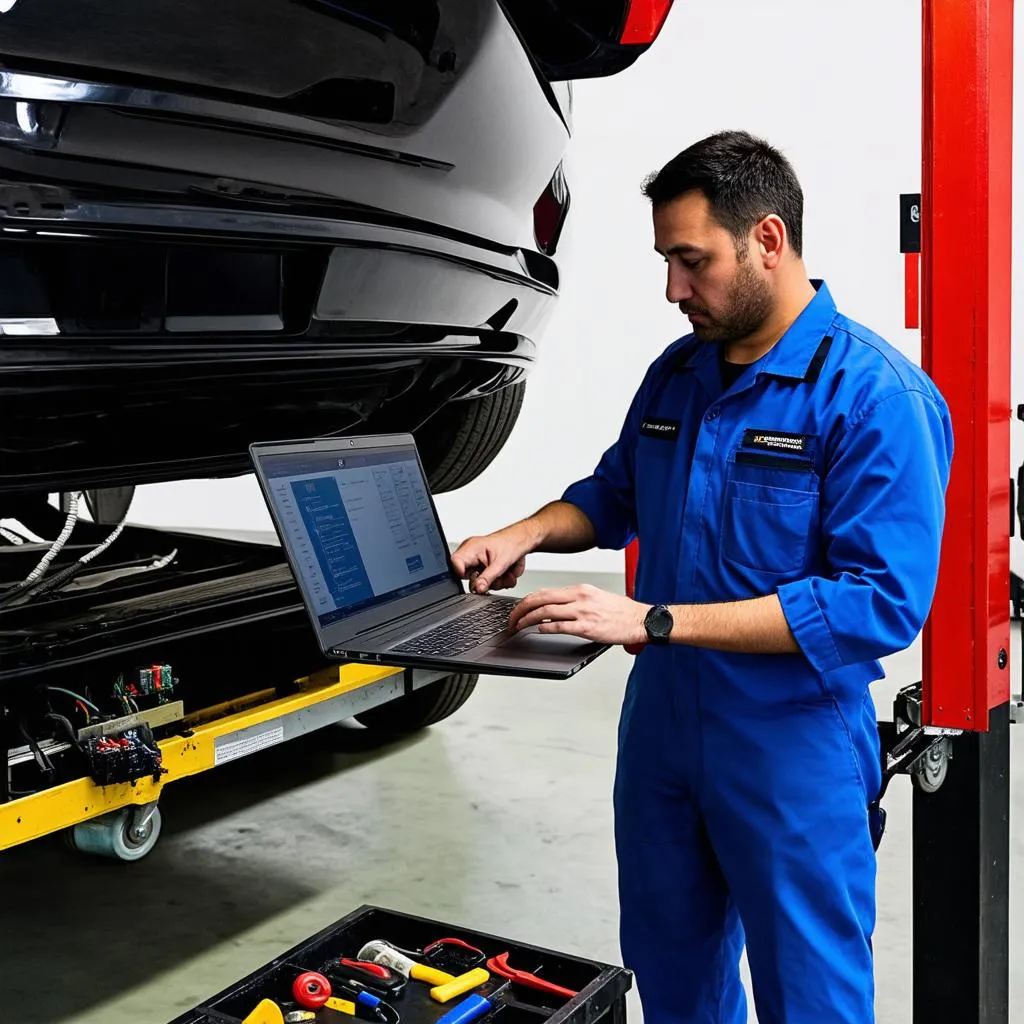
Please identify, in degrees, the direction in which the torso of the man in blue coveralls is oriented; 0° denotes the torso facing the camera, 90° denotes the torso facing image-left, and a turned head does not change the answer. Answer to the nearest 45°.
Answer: approximately 45°

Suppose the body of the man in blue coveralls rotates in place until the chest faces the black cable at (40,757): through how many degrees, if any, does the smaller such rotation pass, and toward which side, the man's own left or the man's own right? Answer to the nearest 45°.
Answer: approximately 45° to the man's own right
